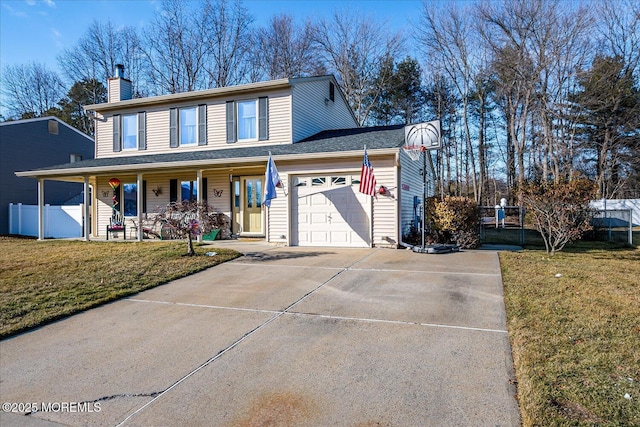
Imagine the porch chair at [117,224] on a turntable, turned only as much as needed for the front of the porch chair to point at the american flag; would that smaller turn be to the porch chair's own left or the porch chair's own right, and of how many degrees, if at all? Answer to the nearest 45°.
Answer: approximately 45° to the porch chair's own left

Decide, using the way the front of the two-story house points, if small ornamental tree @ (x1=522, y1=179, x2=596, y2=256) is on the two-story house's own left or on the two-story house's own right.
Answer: on the two-story house's own left

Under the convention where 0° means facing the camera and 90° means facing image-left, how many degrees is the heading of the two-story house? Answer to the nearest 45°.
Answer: approximately 45°

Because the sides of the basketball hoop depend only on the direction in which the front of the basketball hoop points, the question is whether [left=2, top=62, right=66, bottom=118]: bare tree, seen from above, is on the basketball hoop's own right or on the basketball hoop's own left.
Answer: on the basketball hoop's own right

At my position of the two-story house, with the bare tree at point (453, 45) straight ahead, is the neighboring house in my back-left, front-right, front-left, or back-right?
back-left

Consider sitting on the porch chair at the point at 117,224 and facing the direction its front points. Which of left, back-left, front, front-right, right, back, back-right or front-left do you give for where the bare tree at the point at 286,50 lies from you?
back-left

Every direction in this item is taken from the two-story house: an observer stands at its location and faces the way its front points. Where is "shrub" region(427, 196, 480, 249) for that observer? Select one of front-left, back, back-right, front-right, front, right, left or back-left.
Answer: left

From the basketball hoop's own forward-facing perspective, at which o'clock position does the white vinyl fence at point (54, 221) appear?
The white vinyl fence is roughly at 2 o'clock from the basketball hoop.

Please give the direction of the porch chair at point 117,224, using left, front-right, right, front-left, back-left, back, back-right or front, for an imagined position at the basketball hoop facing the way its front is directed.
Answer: front-right

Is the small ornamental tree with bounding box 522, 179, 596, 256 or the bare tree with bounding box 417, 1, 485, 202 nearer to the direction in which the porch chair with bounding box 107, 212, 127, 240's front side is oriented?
the small ornamental tree

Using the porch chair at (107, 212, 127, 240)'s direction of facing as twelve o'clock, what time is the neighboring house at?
The neighboring house is roughly at 5 o'clock from the porch chair.

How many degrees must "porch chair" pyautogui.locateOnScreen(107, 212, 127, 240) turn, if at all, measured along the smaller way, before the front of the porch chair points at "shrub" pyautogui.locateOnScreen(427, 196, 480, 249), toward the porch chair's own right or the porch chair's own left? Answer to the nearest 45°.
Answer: approximately 45° to the porch chair's own left
